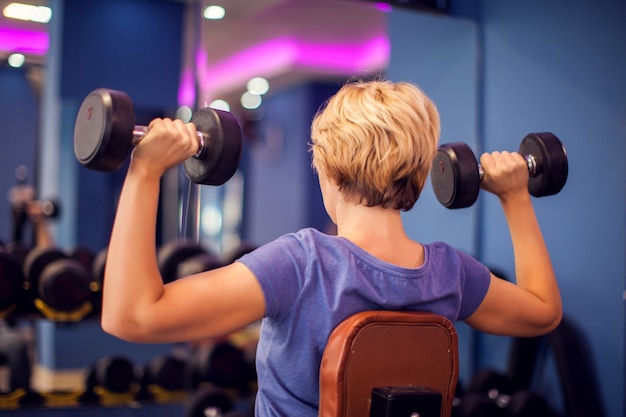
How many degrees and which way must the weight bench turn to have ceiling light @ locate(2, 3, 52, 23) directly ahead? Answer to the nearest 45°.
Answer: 0° — it already faces it

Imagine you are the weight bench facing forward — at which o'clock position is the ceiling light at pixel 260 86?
The ceiling light is roughly at 1 o'clock from the weight bench.

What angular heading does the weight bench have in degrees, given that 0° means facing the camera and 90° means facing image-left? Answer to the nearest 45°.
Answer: approximately 135°

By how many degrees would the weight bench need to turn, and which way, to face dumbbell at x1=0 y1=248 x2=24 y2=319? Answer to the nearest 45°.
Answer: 0° — it already faces it

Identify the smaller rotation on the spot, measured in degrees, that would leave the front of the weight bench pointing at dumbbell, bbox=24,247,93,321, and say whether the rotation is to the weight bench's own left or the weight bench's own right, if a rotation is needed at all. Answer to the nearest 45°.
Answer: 0° — it already faces it
